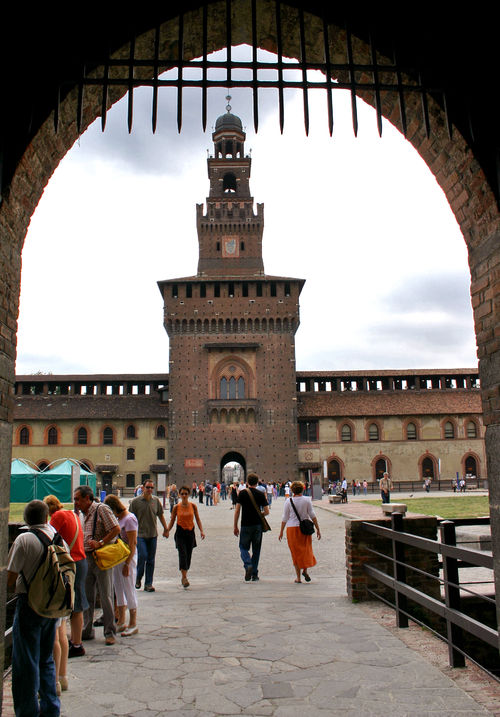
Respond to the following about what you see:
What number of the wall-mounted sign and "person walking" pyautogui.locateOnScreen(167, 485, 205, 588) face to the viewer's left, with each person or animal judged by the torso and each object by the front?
0

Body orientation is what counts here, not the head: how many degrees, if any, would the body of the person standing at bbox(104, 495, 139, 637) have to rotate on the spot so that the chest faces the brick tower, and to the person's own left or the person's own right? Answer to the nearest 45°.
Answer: approximately 90° to the person's own right

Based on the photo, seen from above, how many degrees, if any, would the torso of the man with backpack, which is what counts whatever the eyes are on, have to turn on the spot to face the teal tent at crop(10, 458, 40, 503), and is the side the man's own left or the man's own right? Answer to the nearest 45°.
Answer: approximately 45° to the man's own right

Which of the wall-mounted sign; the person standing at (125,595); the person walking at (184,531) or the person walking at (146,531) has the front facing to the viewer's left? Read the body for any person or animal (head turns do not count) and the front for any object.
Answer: the person standing at (125,595)

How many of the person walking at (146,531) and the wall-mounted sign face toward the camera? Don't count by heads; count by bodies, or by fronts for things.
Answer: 2

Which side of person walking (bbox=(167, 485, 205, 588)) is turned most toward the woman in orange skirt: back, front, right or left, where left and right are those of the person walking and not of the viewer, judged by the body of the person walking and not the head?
left

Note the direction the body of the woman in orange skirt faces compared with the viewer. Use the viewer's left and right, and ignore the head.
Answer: facing away from the viewer

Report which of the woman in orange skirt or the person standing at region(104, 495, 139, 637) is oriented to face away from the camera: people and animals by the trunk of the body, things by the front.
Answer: the woman in orange skirt

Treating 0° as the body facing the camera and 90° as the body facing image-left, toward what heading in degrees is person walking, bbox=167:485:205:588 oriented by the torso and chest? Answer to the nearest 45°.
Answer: approximately 0°

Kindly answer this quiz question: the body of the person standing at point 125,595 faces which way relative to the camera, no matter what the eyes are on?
to the viewer's left

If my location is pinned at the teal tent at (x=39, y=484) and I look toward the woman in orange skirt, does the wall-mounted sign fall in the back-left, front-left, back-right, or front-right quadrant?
back-left

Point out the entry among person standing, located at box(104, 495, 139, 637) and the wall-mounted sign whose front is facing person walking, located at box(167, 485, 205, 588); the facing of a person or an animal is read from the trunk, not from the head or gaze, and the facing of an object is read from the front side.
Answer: the wall-mounted sign

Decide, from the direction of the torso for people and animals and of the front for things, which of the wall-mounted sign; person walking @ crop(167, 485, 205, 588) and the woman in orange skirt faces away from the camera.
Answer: the woman in orange skirt

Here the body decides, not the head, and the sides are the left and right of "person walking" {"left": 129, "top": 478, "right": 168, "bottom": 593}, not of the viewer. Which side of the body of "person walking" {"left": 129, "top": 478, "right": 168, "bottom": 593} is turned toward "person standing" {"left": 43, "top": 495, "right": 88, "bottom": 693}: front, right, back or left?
front

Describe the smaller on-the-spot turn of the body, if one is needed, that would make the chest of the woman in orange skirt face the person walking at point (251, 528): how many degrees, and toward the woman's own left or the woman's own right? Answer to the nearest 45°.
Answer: approximately 45° to the woman's own left
